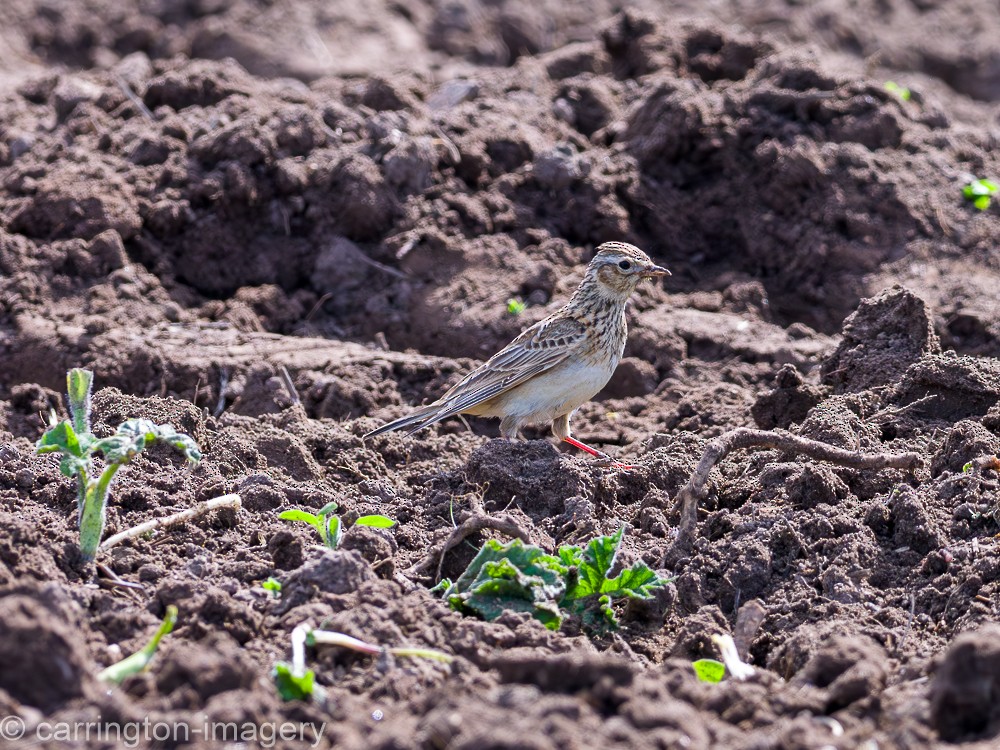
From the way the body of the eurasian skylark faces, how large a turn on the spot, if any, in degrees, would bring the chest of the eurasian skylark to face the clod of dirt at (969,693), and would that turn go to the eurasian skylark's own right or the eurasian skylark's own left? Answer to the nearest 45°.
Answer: approximately 90° to the eurasian skylark's own right

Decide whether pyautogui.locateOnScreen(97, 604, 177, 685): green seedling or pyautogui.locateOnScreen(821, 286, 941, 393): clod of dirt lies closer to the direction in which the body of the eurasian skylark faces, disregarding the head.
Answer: the clod of dirt

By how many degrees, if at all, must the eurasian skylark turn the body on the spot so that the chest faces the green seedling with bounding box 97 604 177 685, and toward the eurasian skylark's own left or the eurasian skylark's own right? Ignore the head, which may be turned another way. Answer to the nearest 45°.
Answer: approximately 90° to the eurasian skylark's own right

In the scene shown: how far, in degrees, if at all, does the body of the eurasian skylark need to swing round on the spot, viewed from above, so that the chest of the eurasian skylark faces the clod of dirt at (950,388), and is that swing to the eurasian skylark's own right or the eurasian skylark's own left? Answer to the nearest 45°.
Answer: approximately 45° to the eurasian skylark's own right

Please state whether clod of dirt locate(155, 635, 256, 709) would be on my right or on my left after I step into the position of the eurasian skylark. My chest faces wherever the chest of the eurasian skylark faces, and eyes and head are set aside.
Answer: on my right

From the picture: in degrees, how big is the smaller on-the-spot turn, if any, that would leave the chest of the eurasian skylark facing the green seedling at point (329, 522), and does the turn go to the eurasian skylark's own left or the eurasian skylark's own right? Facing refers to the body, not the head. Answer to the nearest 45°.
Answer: approximately 90° to the eurasian skylark's own right

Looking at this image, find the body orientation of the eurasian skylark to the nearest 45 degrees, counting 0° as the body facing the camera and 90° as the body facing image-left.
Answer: approximately 270°

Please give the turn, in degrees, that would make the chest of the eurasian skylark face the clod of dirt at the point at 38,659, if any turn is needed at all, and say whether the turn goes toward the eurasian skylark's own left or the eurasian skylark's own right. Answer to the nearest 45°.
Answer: approximately 90° to the eurasian skylark's own right

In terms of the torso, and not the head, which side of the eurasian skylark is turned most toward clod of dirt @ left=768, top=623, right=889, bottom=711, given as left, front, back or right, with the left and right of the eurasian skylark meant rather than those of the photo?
right

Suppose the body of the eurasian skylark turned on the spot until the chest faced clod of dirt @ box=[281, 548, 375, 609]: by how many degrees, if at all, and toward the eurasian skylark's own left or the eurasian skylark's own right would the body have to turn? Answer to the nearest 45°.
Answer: approximately 90° to the eurasian skylark's own right

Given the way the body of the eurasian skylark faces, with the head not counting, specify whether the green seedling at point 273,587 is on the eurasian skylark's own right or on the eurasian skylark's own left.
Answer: on the eurasian skylark's own right
